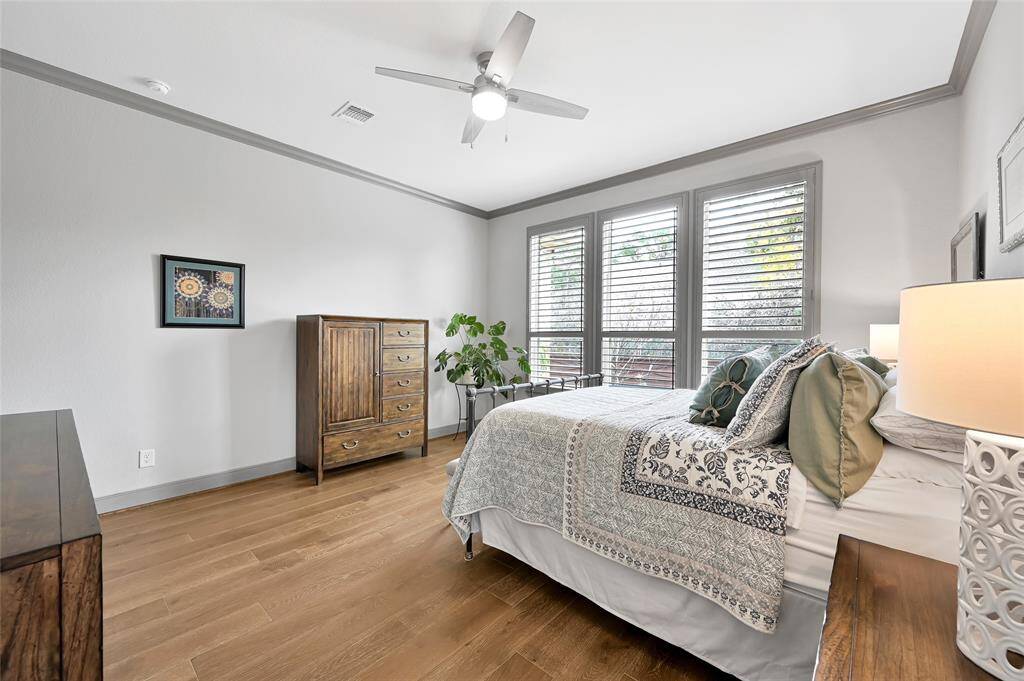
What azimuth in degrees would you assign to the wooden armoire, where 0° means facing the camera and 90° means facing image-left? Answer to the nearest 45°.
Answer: approximately 315°

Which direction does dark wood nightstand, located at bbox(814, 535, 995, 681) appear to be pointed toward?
to the viewer's left

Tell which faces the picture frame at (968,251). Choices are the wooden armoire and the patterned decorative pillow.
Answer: the wooden armoire

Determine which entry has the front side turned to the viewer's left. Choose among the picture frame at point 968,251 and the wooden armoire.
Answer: the picture frame

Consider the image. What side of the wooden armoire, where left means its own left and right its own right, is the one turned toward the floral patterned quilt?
front

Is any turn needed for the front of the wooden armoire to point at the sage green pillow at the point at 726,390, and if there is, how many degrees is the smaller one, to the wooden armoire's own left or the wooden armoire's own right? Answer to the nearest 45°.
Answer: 0° — it already faces it

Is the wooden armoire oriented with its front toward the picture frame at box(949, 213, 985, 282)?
yes

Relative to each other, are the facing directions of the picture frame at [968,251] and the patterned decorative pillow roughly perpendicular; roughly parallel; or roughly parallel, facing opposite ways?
roughly parallel

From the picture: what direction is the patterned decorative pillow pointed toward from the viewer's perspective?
to the viewer's left

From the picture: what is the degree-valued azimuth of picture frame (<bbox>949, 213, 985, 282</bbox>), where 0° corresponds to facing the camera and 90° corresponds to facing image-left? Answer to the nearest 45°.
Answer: approximately 90°

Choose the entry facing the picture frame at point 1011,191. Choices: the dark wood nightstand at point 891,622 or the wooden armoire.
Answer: the wooden armoire

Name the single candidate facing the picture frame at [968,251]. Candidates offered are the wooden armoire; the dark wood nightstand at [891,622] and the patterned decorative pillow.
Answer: the wooden armoire

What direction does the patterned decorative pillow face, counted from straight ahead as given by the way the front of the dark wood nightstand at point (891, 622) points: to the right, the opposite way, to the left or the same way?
the same way

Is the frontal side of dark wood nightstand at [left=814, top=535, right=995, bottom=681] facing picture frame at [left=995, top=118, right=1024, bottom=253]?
no

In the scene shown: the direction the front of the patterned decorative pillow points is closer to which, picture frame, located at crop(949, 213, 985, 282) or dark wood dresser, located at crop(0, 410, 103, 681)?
the dark wood dresser

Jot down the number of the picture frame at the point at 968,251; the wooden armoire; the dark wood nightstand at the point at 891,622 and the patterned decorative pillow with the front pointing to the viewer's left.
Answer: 3

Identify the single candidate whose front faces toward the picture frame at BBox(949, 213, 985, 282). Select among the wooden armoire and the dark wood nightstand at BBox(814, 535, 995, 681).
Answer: the wooden armoire

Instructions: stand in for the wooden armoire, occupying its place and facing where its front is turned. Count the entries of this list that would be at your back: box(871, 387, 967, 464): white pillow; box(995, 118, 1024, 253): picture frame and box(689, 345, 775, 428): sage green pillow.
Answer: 0

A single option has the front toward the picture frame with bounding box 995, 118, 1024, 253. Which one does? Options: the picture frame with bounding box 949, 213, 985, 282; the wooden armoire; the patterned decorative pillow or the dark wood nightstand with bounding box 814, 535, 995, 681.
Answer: the wooden armoire
